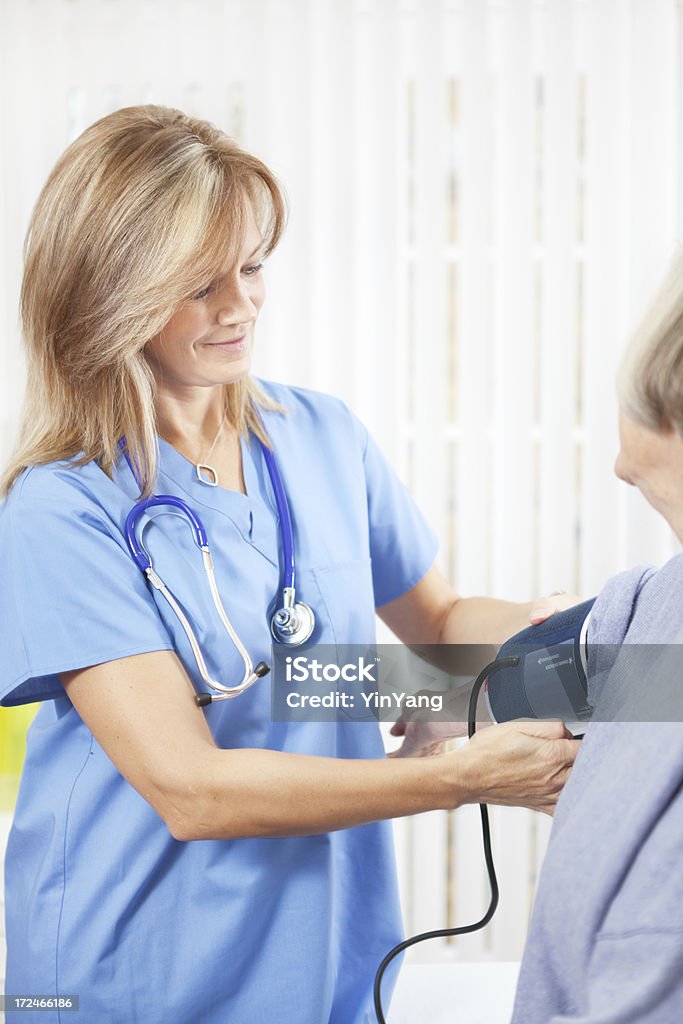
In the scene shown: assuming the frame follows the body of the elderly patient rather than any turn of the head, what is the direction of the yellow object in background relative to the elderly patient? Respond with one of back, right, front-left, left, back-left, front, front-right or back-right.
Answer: front

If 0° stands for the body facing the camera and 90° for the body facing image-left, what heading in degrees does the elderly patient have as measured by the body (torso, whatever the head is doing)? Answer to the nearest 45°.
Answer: approximately 135°
